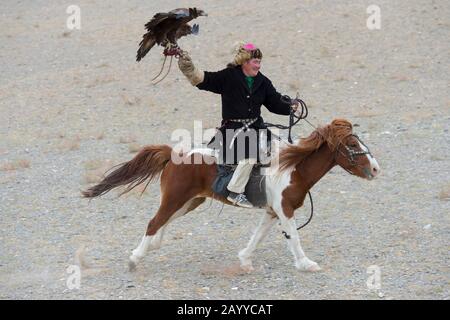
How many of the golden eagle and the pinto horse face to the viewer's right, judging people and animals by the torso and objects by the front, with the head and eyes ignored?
2

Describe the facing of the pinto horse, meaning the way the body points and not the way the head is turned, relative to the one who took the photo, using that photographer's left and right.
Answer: facing to the right of the viewer

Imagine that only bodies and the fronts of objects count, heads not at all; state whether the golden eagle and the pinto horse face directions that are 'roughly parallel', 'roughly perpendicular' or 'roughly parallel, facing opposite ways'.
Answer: roughly parallel

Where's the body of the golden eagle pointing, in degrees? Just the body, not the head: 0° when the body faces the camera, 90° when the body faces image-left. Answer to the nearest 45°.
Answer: approximately 270°

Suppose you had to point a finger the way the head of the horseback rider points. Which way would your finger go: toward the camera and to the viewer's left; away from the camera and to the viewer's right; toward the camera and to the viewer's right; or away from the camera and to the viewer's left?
toward the camera and to the viewer's right

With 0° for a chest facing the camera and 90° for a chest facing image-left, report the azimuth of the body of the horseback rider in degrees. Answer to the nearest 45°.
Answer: approximately 315°
